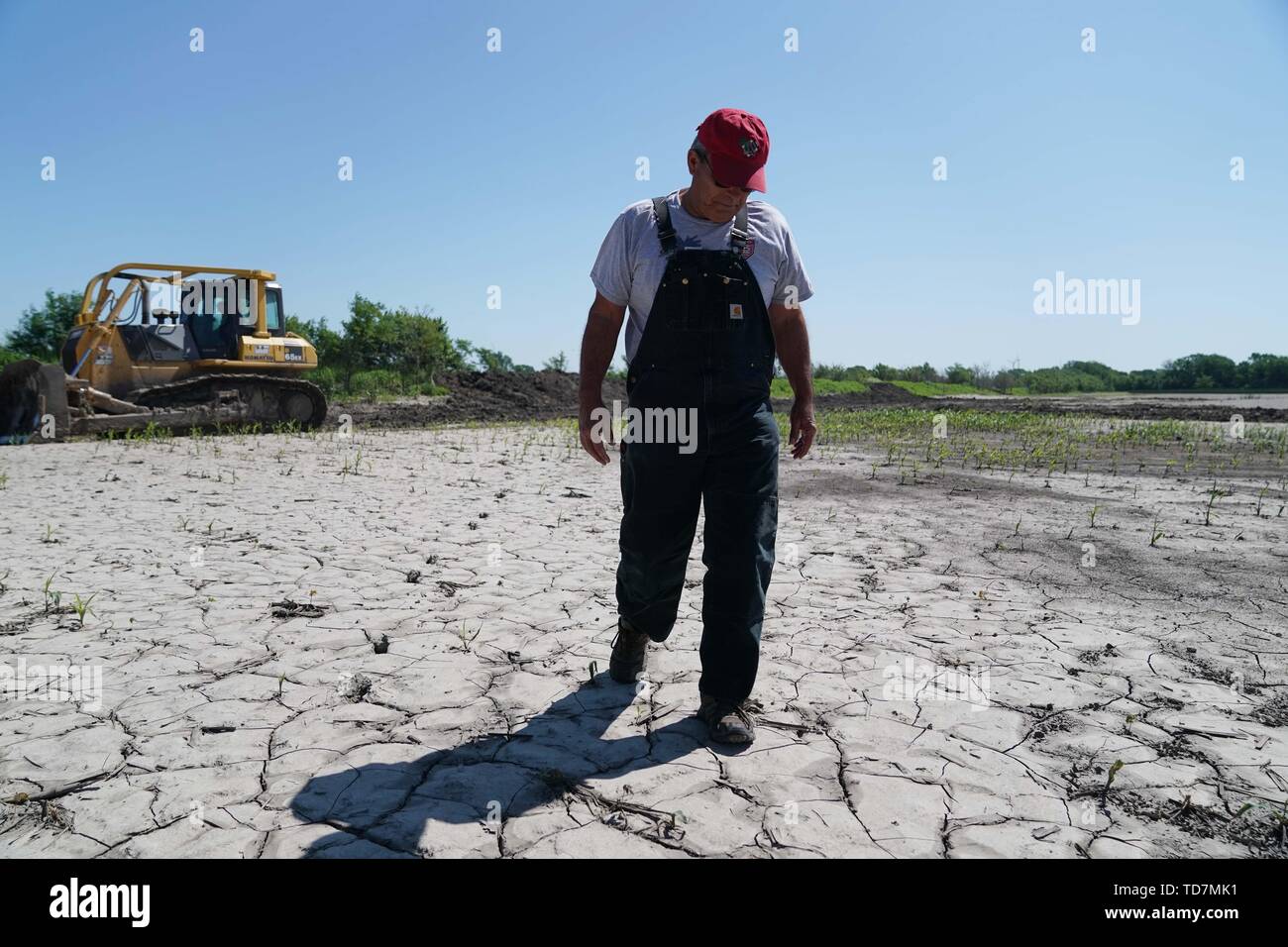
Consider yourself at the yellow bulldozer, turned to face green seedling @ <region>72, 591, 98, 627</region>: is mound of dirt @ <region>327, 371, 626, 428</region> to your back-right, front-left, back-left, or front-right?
back-left

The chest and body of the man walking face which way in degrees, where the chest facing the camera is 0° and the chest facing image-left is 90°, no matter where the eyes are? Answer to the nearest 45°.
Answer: approximately 0°

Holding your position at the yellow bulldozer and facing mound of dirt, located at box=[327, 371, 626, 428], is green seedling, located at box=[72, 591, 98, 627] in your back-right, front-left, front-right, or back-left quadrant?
back-right

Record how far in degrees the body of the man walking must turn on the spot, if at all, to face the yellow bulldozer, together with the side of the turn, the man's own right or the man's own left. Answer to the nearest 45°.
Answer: approximately 135° to the man's own right

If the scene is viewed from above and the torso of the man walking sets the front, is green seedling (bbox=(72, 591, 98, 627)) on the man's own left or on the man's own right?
on the man's own right

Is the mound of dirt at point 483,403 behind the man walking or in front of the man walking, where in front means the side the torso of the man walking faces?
behind
